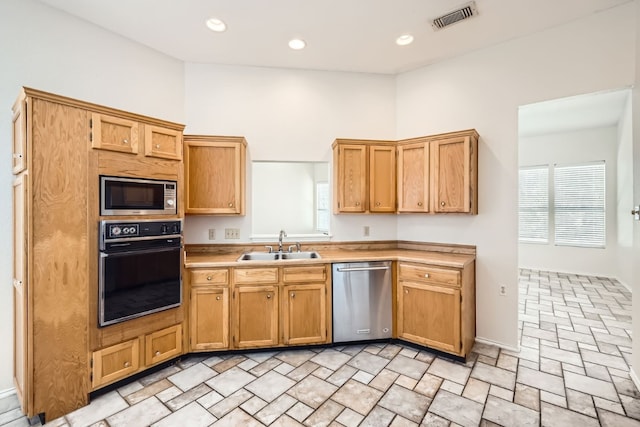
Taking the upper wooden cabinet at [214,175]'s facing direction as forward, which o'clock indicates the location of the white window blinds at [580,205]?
The white window blinds is roughly at 9 o'clock from the upper wooden cabinet.

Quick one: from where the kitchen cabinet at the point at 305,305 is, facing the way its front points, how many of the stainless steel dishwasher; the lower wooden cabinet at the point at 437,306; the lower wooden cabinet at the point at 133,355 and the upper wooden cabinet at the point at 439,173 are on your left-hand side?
3

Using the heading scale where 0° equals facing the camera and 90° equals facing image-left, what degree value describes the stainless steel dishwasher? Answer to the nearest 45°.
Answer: approximately 0°

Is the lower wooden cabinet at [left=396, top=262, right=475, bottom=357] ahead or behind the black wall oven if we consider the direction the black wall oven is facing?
ahead

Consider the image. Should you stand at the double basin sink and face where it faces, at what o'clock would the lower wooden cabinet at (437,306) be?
The lower wooden cabinet is roughly at 10 o'clock from the double basin sink.

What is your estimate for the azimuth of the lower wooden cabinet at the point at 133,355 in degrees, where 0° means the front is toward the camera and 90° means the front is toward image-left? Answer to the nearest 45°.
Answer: approximately 315°

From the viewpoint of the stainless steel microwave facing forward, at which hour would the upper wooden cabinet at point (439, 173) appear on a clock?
The upper wooden cabinet is roughly at 11 o'clock from the stainless steel microwave.

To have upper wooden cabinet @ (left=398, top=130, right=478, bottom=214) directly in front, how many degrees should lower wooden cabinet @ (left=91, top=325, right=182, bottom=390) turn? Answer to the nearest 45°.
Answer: approximately 45° to its left

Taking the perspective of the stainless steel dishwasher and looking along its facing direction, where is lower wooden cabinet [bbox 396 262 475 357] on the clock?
The lower wooden cabinet is roughly at 9 o'clock from the stainless steel dishwasher.
